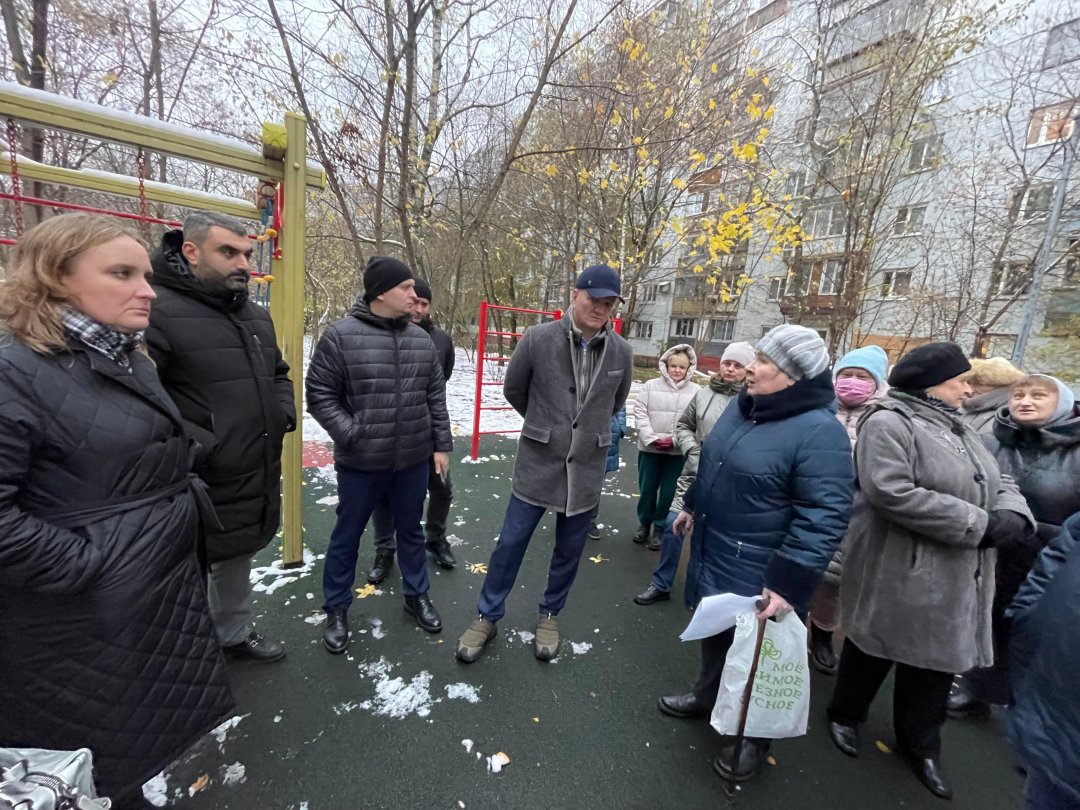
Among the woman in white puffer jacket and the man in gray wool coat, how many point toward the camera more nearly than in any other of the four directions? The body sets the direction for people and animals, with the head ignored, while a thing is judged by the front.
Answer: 2

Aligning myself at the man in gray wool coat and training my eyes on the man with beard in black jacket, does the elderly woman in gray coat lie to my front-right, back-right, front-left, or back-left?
back-left

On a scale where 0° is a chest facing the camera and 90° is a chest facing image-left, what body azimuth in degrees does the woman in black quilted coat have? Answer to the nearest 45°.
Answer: approximately 270°

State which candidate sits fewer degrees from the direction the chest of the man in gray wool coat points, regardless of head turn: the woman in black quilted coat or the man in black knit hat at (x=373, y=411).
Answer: the woman in black quilted coat

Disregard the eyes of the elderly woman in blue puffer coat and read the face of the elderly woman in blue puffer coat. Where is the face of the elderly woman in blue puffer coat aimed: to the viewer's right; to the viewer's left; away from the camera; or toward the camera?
to the viewer's left

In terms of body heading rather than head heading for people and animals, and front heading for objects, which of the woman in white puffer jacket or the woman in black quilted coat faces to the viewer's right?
the woman in black quilted coat

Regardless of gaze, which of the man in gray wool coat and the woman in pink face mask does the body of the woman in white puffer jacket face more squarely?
the man in gray wool coat

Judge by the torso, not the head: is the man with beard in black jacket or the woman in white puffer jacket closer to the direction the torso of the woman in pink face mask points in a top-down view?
the man with beard in black jacket
